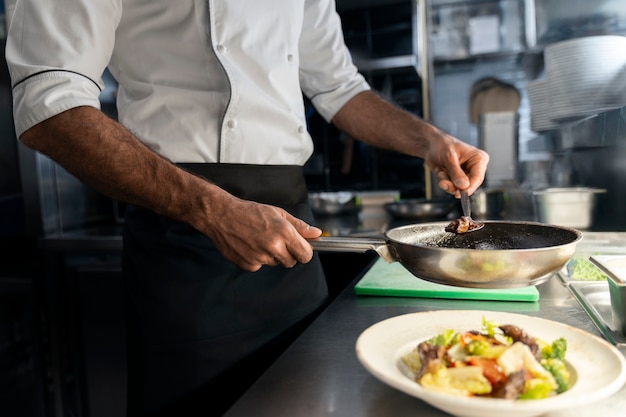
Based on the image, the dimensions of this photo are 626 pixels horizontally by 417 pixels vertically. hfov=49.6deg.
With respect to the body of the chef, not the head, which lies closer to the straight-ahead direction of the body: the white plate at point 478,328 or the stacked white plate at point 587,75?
the white plate

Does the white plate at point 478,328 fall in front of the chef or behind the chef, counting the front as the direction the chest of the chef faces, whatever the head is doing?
in front

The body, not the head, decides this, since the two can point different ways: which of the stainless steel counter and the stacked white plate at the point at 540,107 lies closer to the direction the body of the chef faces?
the stainless steel counter

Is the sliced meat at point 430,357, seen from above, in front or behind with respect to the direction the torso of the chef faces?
in front

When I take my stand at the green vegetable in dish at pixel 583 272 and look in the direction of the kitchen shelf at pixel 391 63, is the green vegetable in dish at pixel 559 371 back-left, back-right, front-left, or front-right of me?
back-left

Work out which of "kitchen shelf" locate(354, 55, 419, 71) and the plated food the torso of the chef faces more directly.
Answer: the plated food

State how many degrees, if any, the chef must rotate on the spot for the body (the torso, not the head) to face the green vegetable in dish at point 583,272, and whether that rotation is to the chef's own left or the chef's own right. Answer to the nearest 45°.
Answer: approximately 45° to the chef's own left

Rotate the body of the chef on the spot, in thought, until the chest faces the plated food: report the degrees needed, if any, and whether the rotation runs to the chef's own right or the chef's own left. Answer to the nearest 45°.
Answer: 0° — they already face it

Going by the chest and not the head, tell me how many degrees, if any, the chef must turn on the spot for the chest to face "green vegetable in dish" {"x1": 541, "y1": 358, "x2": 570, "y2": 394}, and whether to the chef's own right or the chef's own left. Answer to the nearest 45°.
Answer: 0° — they already face it

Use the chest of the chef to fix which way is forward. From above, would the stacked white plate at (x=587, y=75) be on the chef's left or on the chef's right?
on the chef's left

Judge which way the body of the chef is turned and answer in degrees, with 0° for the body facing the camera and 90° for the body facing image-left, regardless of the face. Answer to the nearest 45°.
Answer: approximately 315°

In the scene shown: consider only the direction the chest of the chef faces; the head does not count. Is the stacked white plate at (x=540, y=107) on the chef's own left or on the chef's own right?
on the chef's own left

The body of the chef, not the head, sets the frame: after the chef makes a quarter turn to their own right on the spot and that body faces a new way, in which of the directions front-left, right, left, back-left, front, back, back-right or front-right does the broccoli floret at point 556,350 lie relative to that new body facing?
left
